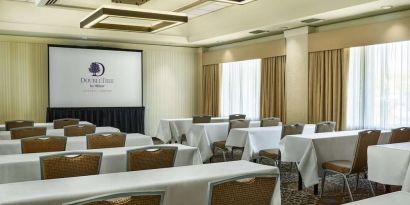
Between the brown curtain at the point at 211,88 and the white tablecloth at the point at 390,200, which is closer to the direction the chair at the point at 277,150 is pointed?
the brown curtain

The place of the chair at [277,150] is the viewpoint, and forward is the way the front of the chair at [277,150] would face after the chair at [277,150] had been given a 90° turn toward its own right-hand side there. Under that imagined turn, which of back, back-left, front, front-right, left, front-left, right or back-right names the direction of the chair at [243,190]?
back-right

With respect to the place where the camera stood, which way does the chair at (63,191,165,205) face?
facing away from the viewer and to the left of the viewer

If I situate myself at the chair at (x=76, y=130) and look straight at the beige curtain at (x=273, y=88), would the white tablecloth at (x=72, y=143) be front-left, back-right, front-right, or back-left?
back-right

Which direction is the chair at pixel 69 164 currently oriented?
away from the camera

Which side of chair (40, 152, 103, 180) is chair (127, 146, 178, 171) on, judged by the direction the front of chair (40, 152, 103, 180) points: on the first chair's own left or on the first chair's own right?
on the first chair's own right

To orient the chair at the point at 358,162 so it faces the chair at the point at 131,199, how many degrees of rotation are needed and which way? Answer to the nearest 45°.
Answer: approximately 135° to its left

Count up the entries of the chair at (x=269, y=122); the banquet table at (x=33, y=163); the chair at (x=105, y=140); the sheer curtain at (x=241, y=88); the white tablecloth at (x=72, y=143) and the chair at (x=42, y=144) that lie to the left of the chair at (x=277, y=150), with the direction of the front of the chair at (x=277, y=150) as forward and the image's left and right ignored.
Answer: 4

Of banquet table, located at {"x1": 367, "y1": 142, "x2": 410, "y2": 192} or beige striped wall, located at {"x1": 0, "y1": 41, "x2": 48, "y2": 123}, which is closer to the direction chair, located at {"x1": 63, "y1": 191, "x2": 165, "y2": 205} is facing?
the beige striped wall
